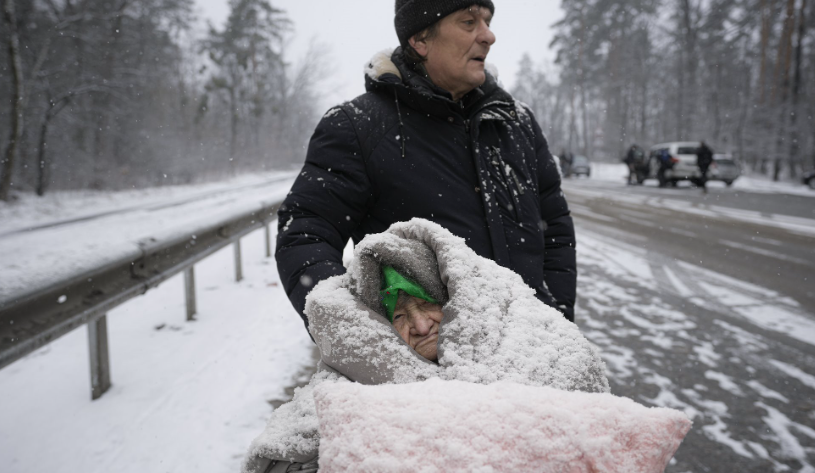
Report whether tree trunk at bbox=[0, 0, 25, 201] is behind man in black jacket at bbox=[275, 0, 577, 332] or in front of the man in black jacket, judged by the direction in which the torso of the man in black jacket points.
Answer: behind

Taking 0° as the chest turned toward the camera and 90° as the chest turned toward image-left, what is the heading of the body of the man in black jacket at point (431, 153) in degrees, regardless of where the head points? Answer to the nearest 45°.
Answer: approximately 315°

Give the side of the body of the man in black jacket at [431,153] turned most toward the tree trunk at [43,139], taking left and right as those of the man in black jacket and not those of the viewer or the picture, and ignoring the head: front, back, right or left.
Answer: back

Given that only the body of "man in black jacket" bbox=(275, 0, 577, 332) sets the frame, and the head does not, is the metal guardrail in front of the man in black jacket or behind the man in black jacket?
behind

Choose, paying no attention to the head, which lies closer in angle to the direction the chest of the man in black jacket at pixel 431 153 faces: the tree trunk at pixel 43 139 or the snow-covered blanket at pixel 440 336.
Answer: the snow-covered blanket

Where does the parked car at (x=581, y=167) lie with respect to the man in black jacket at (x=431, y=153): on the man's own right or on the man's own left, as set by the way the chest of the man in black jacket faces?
on the man's own left

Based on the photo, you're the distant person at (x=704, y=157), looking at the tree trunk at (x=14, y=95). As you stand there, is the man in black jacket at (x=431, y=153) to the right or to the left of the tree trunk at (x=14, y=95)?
left

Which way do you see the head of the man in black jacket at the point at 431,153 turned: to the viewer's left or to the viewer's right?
to the viewer's right
